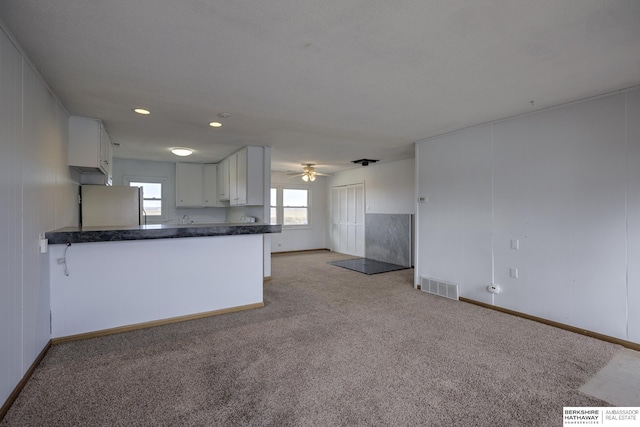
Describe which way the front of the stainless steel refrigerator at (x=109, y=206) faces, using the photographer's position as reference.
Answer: facing to the right of the viewer

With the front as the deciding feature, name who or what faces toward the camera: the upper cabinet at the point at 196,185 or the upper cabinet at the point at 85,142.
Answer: the upper cabinet at the point at 196,185

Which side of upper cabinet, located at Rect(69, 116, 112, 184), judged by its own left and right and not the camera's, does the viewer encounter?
right

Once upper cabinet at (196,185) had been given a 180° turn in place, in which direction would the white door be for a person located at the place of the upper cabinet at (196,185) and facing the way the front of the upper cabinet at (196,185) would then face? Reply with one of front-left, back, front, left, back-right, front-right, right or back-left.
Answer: right

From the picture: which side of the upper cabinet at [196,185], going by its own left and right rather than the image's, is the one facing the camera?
front

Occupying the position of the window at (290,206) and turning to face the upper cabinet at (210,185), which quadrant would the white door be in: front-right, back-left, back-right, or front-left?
back-left

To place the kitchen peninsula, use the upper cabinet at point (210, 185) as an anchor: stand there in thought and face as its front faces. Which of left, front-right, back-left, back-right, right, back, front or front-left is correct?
front

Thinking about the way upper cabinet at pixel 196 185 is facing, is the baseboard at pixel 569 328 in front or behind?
in front

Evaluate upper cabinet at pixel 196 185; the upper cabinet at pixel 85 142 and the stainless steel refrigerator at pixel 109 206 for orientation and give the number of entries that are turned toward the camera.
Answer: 1

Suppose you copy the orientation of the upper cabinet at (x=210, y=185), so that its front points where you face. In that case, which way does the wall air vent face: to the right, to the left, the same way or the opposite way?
to the right

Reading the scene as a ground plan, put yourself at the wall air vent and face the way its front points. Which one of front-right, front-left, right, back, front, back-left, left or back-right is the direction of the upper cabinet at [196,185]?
front-right

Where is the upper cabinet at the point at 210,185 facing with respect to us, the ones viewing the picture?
facing the viewer

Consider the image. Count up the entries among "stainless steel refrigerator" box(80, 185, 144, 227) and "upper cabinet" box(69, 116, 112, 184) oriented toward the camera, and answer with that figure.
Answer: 0

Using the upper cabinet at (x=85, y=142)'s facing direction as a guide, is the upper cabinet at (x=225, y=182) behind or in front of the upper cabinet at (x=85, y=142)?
in front

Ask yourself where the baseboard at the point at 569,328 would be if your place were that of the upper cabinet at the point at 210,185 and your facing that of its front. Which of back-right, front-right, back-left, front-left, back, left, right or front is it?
front-left
